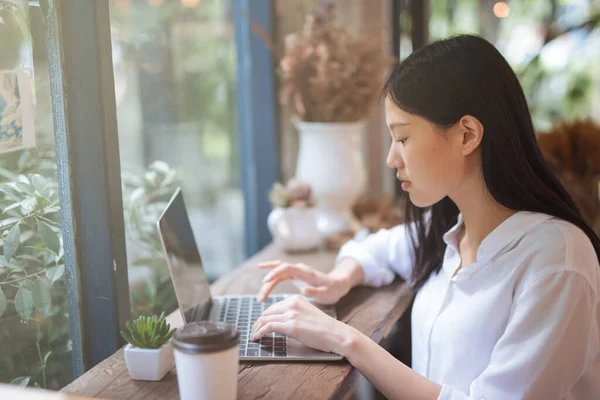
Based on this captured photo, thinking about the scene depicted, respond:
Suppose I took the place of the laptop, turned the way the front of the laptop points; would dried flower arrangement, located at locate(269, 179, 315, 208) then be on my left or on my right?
on my left

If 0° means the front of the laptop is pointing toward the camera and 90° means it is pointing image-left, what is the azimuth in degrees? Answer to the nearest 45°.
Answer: approximately 270°

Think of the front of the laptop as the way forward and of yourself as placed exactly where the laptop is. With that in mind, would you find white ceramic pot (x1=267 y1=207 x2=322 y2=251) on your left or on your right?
on your left

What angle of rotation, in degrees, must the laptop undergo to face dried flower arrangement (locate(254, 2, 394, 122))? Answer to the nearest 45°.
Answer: approximately 45° to its left

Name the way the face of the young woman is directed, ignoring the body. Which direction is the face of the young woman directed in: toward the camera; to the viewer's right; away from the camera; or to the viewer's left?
to the viewer's left

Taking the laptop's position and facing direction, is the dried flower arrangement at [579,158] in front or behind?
in front
